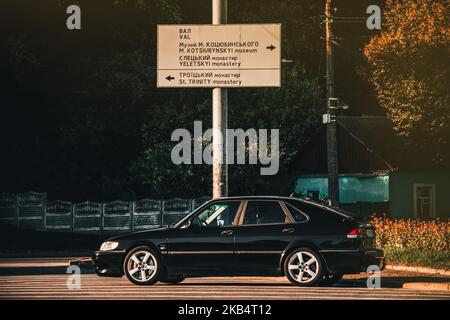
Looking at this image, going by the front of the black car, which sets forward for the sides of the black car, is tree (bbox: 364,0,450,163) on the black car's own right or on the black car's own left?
on the black car's own right

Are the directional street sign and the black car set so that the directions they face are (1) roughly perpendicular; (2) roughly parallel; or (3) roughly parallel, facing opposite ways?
roughly perpendicular

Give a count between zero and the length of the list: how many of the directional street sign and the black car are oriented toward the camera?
1

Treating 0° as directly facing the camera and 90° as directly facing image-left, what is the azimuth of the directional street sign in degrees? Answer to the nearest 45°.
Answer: approximately 0°

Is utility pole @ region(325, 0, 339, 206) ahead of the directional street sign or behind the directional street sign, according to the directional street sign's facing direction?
behind

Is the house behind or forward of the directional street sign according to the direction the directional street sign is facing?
behind

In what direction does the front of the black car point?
to the viewer's left
